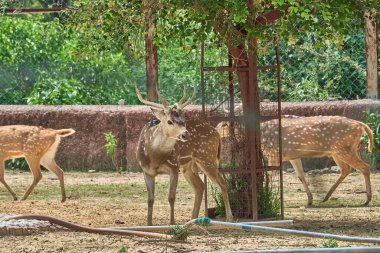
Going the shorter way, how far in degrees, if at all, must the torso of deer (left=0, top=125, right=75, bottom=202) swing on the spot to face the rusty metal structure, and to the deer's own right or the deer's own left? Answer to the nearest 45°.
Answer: approximately 135° to the deer's own left

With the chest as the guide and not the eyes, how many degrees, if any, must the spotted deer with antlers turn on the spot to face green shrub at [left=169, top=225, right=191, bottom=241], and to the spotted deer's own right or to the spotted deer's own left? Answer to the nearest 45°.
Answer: approximately 45° to the spotted deer's own left

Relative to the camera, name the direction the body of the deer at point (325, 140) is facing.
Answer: to the viewer's left

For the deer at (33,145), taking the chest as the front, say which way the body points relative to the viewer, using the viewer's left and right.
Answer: facing to the left of the viewer

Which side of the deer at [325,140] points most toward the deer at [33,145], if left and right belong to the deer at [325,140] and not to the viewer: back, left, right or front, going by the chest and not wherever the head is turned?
front

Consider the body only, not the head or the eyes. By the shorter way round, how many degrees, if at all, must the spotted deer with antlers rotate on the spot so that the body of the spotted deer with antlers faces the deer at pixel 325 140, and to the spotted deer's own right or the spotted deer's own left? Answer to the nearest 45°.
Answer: approximately 180°

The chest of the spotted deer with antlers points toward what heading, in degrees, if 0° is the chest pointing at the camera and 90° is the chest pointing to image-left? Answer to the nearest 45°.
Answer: approximately 45°

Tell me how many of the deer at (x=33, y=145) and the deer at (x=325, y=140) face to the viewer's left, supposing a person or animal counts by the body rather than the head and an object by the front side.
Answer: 2

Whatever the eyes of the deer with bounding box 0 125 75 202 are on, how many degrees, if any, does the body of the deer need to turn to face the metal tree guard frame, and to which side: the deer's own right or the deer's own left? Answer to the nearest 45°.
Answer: approximately 135° to the deer's own left

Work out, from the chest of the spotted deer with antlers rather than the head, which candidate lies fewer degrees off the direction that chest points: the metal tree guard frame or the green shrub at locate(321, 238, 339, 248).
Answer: the green shrub
